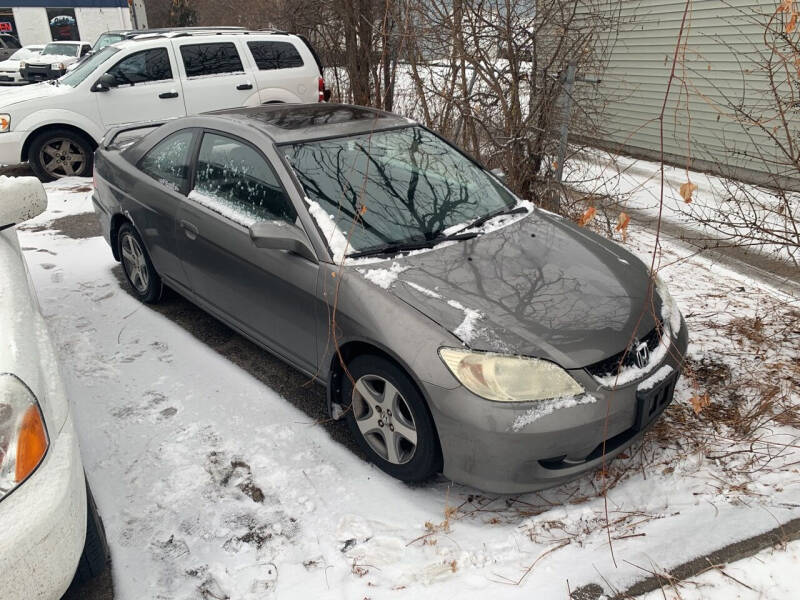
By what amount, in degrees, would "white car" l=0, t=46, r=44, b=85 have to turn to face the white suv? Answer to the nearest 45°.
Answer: approximately 45° to its left

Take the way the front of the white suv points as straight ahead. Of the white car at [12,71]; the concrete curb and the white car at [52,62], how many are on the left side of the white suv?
1

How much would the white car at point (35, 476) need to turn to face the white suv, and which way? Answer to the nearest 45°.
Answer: approximately 135° to its left

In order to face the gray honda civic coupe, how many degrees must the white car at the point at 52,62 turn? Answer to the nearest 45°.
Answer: approximately 45° to its left

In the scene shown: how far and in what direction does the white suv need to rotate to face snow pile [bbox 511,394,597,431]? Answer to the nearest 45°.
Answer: approximately 90° to its left

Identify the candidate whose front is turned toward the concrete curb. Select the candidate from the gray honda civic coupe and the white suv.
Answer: the gray honda civic coupe

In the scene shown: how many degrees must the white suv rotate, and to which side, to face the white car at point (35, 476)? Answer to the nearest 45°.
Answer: approximately 90° to its left

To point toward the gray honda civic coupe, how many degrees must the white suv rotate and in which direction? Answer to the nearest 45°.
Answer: approximately 90° to its left

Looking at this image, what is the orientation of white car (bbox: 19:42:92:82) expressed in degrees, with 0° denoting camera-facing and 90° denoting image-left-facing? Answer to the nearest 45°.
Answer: approximately 45°

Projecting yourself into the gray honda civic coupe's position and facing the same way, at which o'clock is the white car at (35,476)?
The white car is roughly at 3 o'clock from the gray honda civic coupe.

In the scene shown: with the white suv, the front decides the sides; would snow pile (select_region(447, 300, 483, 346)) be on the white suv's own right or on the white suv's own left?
on the white suv's own left

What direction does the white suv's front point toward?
to the viewer's left
